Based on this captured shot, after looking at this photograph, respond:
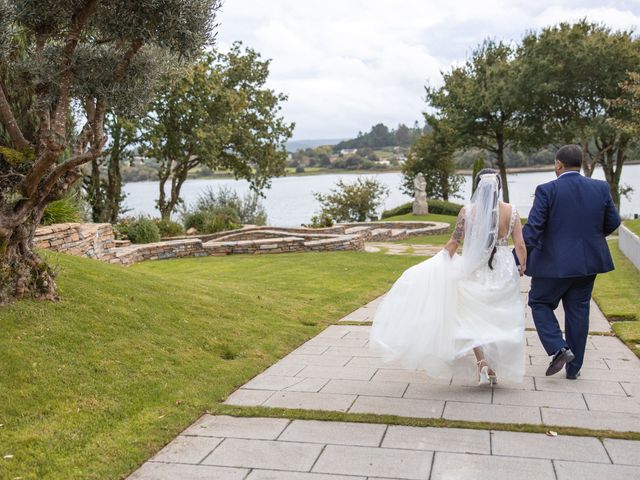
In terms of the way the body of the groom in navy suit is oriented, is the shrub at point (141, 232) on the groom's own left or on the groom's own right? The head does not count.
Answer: on the groom's own left

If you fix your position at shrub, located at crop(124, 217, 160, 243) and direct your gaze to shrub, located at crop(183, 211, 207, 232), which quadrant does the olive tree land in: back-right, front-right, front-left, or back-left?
back-right

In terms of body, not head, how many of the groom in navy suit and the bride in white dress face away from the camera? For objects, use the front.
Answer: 2

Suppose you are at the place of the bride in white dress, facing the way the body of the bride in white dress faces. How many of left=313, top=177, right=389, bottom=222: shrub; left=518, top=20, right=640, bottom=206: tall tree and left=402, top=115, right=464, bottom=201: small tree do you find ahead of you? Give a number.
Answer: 3

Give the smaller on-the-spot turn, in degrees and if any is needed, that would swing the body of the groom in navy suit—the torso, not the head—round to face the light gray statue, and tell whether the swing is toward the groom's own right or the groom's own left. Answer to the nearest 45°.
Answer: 0° — they already face it

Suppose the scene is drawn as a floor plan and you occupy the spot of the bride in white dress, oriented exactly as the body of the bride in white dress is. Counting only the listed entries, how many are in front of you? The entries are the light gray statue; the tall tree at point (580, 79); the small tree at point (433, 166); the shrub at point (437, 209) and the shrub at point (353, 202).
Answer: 5

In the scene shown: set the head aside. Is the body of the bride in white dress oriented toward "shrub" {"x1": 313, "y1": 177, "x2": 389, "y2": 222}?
yes

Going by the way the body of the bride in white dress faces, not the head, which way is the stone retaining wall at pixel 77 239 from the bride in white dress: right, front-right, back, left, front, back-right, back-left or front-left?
front-left

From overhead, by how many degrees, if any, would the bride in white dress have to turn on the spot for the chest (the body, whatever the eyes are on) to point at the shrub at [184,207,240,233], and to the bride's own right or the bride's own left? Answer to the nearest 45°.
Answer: approximately 45° to the bride's own left

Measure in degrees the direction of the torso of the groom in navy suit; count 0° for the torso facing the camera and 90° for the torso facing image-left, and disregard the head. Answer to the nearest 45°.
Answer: approximately 180°

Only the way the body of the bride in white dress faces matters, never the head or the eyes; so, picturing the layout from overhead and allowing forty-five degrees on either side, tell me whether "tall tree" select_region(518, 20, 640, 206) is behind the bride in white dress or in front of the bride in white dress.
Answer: in front

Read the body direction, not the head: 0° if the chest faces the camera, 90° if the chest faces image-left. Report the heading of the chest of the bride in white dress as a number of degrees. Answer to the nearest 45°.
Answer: approximately 180°

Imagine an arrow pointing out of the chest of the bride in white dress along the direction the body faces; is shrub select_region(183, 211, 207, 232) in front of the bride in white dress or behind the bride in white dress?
in front
